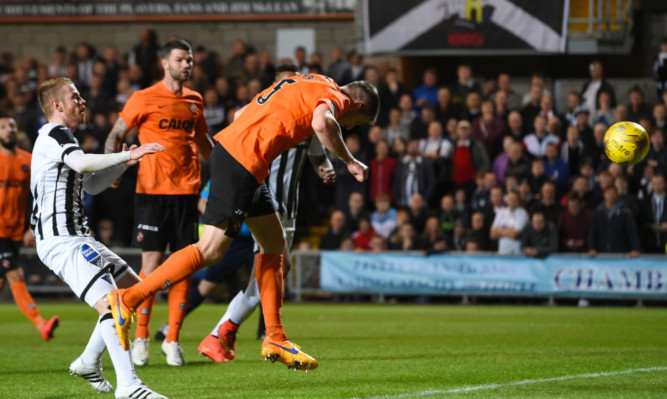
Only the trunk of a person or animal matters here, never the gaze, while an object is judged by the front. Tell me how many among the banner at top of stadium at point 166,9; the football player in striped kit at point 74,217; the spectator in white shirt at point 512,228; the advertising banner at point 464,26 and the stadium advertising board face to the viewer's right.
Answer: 1

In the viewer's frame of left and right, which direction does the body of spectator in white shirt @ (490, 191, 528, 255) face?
facing the viewer

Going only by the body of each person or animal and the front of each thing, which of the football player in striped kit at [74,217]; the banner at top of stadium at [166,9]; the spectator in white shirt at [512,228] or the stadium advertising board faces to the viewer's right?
the football player in striped kit

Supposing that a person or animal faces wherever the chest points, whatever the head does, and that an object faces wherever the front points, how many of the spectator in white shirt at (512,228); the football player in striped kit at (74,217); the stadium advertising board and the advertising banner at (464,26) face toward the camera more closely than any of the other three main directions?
3

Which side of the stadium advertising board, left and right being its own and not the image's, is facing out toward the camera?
front

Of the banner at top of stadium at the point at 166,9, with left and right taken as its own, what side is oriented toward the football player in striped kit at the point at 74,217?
front

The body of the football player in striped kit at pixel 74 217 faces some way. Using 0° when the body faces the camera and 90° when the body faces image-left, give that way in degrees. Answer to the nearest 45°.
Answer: approximately 270°

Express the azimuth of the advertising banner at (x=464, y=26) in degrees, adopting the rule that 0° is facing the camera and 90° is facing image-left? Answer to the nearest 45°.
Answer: approximately 0°

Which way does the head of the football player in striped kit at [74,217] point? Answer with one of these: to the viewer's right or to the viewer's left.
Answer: to the viewer's right

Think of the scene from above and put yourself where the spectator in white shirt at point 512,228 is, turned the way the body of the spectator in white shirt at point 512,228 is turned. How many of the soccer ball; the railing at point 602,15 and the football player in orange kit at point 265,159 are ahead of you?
2

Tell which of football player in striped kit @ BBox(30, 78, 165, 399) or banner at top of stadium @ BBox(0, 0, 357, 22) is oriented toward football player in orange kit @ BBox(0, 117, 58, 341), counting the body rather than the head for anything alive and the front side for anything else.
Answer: the banner at top of stadium

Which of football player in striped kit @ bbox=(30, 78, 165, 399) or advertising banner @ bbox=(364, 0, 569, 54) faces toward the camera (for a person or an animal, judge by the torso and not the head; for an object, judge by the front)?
the advertising banner

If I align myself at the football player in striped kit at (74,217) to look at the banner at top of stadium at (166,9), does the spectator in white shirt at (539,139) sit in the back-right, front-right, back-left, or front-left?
front-right

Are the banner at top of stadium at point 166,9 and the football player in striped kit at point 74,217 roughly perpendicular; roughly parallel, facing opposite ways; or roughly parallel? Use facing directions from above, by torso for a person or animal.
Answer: roughly perpendicular
